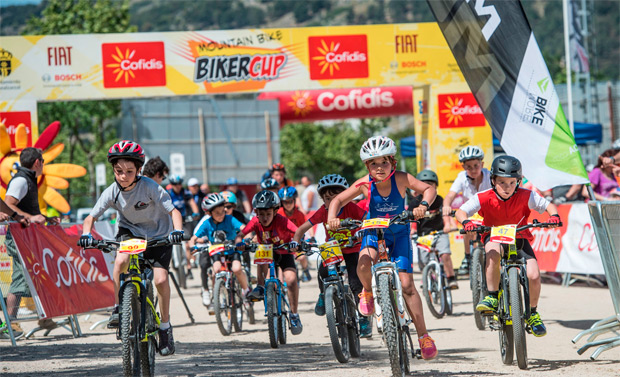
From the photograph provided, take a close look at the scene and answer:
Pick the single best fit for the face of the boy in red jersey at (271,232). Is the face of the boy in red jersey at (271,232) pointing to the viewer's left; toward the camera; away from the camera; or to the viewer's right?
toward the camera

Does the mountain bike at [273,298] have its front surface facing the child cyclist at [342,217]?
no

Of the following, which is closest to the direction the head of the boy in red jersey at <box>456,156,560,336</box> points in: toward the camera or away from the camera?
toward the camera

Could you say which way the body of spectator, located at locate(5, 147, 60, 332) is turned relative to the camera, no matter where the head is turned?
to the viewer's right

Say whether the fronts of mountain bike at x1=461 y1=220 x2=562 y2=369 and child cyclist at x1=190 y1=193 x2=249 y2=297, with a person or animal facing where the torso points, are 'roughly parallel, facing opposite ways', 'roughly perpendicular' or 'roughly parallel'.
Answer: roughly parallel

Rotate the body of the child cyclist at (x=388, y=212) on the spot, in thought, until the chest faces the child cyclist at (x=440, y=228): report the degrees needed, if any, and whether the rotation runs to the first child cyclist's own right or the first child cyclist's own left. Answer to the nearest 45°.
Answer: approximately 180°

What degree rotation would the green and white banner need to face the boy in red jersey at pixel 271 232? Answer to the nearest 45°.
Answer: approximately 90° to its right

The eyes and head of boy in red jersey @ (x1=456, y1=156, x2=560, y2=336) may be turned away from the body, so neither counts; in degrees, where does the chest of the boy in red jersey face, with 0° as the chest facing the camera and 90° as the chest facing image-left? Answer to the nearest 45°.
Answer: approximately 0°

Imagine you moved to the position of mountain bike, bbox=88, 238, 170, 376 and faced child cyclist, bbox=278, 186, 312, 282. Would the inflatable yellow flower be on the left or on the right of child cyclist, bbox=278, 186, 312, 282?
left

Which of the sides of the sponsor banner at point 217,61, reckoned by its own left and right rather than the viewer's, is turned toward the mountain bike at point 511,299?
front

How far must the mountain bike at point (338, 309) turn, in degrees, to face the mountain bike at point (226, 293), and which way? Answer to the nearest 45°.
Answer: approximately 135° to its right

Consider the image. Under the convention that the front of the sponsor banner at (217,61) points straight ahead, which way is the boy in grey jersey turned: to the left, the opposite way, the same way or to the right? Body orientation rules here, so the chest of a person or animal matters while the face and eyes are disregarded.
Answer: the same way

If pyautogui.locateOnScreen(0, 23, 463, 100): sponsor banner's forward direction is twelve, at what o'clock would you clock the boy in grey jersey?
The boy in grey jersey is roughly at 12 o'clock from the sponsor banner.

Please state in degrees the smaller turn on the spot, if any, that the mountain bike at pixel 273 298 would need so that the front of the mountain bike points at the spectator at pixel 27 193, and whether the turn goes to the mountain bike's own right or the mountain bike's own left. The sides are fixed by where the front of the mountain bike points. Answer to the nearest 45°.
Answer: approximately 135° to the mountain bike's own right

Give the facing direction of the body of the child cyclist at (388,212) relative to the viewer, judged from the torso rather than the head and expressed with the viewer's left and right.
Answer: facing the viewer

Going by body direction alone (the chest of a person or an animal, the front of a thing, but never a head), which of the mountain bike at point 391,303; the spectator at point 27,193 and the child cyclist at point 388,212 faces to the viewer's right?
the spectator

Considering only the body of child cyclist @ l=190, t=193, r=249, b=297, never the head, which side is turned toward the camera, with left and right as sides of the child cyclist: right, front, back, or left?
front

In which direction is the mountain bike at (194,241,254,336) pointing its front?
toward the camera

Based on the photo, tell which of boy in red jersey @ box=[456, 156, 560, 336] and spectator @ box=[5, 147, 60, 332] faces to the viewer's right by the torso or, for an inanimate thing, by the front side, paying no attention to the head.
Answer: the spectator
